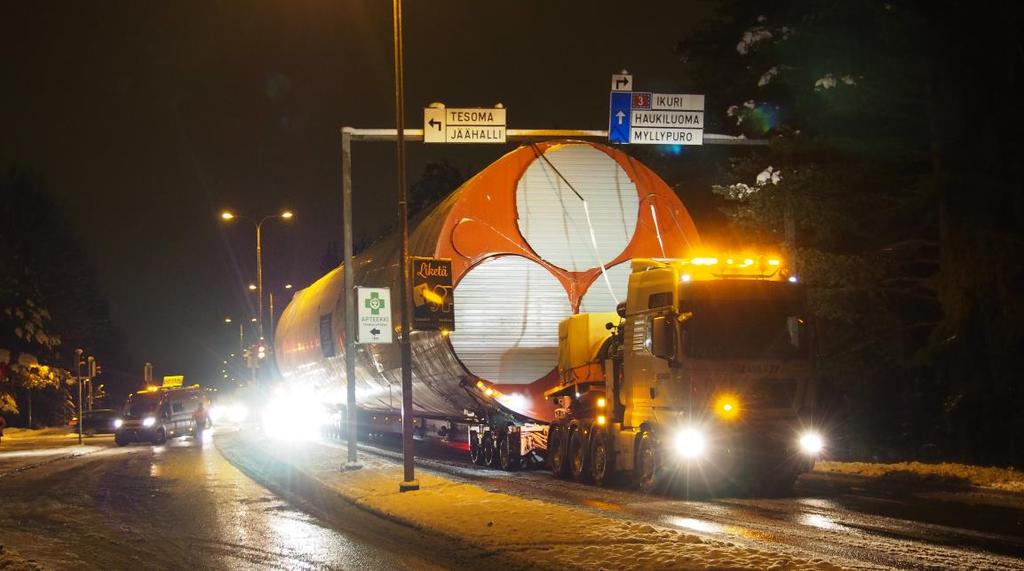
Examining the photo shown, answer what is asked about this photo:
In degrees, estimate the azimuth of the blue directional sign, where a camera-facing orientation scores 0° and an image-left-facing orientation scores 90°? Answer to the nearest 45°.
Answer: approximately 0°

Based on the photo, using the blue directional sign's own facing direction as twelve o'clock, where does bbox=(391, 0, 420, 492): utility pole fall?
The utility pole is roughly at 2 o'clock from the blue directional sign.

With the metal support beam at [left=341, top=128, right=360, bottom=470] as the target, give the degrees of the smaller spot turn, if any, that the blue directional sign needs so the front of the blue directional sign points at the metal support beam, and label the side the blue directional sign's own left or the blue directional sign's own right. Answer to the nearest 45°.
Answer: approximately 135° to the blue directional sign's own right

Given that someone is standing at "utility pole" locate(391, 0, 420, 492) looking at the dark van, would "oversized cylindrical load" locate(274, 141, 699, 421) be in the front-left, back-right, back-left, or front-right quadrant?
front-right

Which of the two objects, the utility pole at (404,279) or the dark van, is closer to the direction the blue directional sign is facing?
the utility pole

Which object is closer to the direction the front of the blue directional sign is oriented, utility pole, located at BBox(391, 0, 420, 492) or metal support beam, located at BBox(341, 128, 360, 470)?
the utility pole
